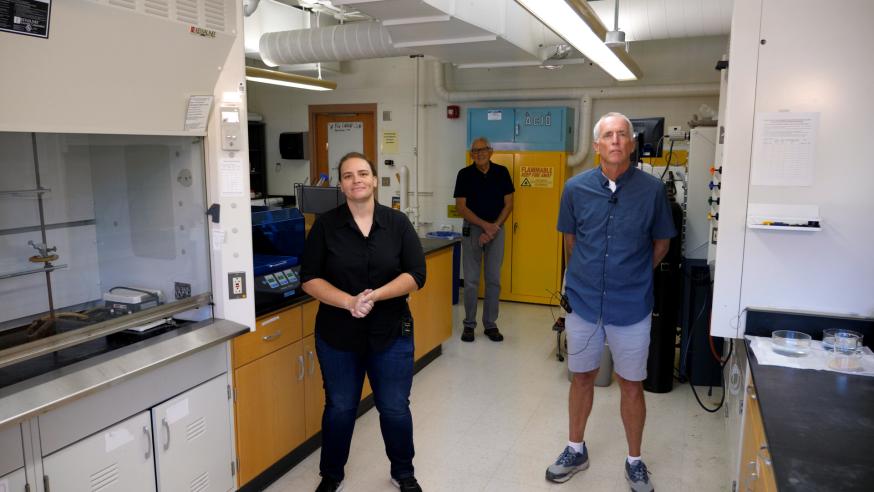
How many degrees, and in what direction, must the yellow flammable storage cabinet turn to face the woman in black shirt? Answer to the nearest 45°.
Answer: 0° — it already faces them

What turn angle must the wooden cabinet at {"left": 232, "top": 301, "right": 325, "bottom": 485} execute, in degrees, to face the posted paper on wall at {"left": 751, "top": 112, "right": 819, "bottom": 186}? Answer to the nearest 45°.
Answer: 0° — it already faces it

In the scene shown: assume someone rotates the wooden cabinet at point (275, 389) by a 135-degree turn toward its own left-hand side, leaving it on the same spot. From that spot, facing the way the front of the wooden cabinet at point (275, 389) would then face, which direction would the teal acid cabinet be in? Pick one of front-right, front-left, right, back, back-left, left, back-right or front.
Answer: front-right

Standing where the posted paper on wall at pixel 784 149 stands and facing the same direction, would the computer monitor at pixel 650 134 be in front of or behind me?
behind

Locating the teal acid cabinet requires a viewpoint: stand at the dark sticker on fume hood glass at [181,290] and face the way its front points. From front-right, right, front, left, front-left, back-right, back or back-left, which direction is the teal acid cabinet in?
left

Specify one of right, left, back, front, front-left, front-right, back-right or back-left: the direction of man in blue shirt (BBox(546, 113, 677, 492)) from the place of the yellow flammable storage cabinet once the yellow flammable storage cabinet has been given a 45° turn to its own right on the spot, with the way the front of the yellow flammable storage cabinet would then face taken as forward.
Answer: front-left

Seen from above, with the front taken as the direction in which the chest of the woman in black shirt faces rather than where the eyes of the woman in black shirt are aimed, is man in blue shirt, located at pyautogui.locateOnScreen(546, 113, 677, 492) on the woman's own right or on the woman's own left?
on the woman's own left

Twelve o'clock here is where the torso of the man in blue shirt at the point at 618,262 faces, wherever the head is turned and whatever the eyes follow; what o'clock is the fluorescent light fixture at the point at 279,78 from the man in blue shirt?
The fluorescent light fixture is roughly at 4 o'clock from the man in blue shirt.

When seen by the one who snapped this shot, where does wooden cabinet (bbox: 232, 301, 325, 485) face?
facing the viewer and to the right of the viewer

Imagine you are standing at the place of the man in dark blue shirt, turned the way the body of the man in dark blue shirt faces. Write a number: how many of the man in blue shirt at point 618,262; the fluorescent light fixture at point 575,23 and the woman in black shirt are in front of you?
3

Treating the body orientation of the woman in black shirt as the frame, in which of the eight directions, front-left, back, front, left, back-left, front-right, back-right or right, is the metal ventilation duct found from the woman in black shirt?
back
